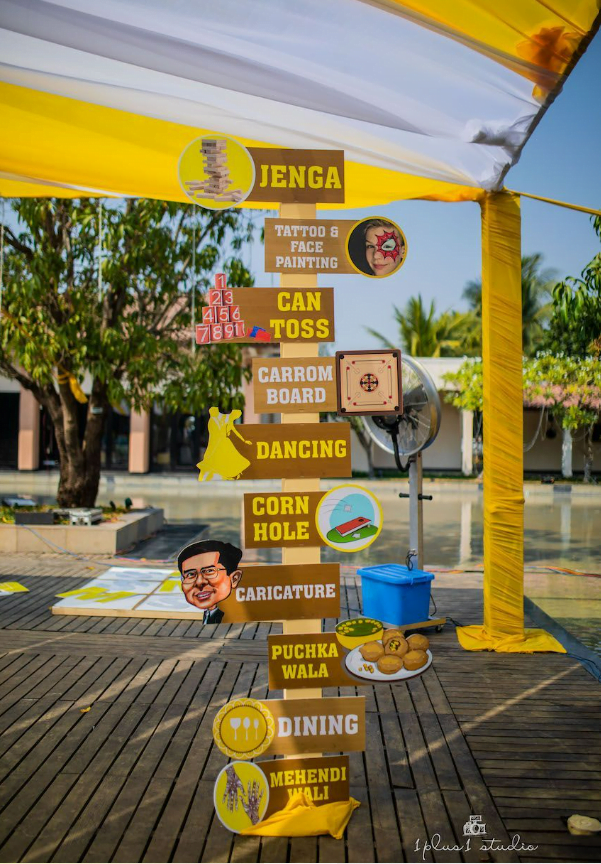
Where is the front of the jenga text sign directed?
toward the camera

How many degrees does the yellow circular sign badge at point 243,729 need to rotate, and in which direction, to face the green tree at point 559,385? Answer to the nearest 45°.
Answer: approximately 135° to its left

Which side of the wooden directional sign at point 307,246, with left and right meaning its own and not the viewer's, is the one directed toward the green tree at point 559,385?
back

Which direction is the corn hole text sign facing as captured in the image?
toward the camera

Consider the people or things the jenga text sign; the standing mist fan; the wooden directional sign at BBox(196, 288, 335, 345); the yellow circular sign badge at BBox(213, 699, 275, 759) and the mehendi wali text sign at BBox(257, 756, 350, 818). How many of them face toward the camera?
4

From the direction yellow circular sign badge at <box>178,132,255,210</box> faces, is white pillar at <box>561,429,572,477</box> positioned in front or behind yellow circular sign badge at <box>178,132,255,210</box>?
behind

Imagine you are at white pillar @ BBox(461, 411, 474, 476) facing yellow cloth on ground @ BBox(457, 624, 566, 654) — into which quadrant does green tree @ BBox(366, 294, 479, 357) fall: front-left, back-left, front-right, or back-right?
back-right

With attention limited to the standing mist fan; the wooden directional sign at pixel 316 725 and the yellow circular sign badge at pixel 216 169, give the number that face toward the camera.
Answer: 2

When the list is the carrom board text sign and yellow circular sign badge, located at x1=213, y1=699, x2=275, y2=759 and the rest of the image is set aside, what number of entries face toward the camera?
2

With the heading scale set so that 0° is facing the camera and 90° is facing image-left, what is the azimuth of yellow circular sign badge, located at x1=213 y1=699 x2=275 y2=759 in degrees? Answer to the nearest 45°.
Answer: approximately 0°

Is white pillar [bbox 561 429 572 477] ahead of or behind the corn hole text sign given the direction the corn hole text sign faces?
behind

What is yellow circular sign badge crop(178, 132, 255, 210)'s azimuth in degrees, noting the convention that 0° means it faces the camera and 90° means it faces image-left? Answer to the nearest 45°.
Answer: approximately 0°
